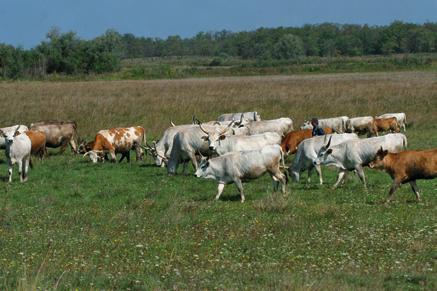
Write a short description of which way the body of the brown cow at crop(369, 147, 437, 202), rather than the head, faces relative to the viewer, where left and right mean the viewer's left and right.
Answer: facing to the left of the viewer

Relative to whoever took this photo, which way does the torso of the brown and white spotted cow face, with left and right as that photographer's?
facing to the left of the viewer

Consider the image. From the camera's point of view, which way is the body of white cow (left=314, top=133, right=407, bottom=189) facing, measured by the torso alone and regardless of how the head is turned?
to the viewer's left

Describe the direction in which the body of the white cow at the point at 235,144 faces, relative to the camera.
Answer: to the viewer's left

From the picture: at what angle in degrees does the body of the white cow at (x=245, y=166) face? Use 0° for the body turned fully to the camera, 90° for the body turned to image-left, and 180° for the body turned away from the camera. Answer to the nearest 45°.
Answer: approximately 90°

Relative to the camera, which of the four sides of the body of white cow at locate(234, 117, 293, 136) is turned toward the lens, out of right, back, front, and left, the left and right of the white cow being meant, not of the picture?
left
